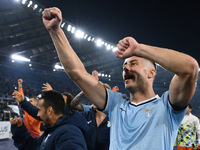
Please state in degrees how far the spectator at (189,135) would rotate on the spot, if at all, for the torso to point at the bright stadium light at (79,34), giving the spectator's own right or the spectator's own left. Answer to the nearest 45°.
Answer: approximately 90° to the spectator's own right

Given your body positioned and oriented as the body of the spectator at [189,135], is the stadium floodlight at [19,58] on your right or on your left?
on your right

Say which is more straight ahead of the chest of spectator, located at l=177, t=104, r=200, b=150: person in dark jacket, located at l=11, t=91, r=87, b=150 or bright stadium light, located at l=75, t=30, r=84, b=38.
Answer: the person in dark jacket

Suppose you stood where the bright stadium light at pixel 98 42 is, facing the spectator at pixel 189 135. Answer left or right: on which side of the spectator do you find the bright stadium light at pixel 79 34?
right

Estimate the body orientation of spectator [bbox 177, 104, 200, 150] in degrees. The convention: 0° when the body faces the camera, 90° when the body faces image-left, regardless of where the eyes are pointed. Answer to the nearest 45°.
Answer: approximately 45°
